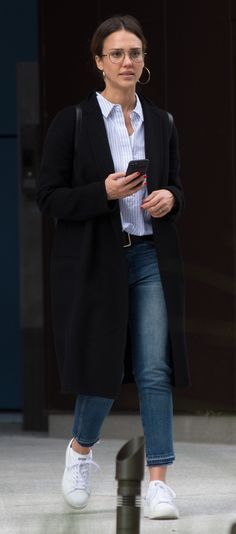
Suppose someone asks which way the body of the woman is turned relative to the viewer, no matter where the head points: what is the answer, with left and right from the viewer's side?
facing the viewer and to the right of the viewer

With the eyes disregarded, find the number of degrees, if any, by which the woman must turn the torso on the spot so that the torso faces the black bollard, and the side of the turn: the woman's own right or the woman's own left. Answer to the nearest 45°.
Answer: approximately 45° to the woman's own right
